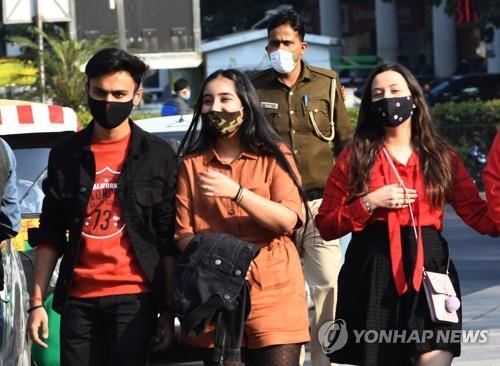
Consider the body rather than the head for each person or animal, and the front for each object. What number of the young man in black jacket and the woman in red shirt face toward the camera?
2

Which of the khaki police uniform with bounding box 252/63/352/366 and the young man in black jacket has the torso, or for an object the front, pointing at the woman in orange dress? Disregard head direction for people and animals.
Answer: the khaki police uniform

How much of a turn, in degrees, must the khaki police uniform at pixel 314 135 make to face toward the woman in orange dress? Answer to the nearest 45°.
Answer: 0° — it already faces them

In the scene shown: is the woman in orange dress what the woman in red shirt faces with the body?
no

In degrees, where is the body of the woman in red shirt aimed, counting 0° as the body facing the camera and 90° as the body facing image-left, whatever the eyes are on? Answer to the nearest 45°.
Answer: approximately 0°

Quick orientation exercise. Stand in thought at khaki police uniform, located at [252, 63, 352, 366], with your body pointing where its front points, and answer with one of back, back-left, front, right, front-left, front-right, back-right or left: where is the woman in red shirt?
front

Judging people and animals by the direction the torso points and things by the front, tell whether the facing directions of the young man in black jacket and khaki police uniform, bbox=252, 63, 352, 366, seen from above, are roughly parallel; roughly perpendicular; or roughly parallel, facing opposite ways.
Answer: roughly parallel

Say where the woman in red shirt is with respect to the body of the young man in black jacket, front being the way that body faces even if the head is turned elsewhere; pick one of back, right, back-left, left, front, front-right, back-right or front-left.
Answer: left

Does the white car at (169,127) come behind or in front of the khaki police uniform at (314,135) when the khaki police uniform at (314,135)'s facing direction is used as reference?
behind

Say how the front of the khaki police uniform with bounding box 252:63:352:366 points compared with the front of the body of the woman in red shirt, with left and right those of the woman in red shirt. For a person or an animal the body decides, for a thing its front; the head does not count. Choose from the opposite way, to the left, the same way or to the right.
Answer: the same way

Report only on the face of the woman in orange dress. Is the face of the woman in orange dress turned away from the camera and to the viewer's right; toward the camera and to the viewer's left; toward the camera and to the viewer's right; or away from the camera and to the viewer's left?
toward the camera and to the viewer's left

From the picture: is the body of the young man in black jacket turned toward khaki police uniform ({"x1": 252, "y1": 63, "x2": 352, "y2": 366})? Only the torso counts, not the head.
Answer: no

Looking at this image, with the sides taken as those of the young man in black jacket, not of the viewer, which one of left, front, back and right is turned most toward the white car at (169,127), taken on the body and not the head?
back

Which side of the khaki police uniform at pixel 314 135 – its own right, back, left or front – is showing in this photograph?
front

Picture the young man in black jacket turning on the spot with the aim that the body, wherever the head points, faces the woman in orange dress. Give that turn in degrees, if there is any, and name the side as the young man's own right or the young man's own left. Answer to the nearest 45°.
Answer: approximately 90° to the young man's own left

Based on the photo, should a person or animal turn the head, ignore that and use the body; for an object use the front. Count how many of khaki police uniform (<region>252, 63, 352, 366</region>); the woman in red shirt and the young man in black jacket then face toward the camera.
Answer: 3
